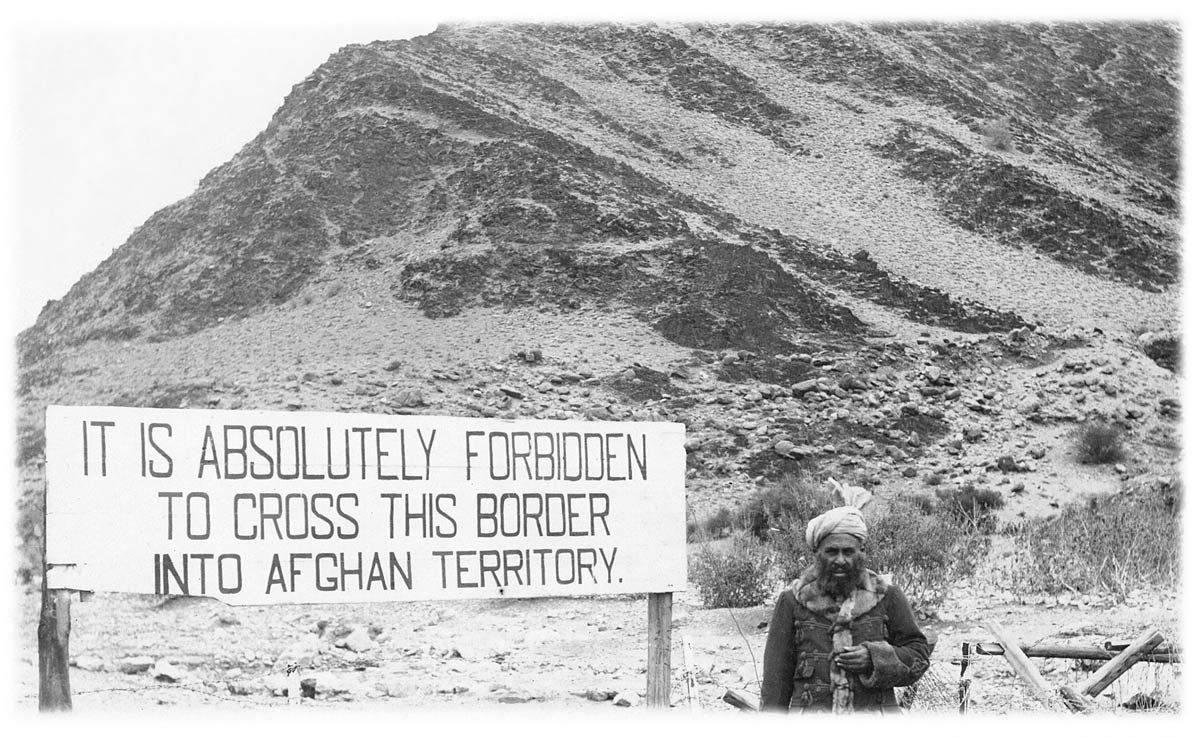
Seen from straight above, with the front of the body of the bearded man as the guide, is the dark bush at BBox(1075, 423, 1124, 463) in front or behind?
behind

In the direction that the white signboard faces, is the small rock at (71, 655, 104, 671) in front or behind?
behind

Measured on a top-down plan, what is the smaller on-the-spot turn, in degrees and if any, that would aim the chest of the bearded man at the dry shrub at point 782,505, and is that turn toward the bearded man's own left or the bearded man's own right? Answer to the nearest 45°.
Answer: approximately 180°

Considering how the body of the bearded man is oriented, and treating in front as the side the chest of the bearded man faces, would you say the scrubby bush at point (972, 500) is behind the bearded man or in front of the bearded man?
behind

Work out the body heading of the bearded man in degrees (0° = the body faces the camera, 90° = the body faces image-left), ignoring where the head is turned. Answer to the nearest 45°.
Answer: approximately 0°

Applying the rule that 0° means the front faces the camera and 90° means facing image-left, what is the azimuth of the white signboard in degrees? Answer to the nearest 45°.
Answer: approximately 0°

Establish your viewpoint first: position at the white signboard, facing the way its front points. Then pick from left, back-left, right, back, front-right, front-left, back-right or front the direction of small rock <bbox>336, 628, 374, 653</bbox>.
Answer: back

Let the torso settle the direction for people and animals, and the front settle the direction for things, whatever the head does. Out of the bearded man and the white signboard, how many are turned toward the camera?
2
